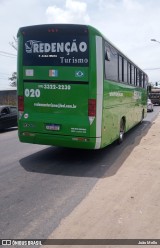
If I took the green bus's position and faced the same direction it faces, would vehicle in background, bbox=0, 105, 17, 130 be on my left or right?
on my left

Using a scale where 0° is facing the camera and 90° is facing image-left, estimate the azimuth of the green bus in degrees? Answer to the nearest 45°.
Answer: approximately 225°

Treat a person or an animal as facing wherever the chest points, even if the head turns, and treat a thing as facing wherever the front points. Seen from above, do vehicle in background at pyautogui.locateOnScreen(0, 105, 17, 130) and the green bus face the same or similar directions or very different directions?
very different directions

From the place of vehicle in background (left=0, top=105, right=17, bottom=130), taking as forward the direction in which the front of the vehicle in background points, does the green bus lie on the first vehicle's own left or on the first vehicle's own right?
on the first vehicle's own left

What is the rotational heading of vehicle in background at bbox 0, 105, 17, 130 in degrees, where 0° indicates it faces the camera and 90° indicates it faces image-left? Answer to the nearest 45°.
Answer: approximately 45°
